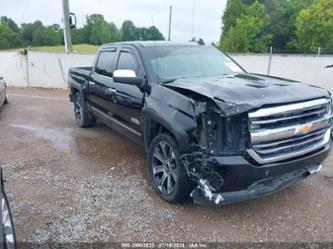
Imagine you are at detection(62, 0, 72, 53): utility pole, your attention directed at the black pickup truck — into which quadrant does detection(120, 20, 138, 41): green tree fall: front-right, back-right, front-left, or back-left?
back-left

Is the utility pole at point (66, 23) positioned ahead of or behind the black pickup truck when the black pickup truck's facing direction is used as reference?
behind

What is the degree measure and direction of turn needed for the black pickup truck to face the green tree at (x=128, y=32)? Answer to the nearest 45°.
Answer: approximately 135° to its left

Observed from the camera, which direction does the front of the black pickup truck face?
facing the viewer and to the right of the viewer

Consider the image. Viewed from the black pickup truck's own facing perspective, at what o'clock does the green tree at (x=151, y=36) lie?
The green tree is roughly at 7 o'clock from the black pickup truck.

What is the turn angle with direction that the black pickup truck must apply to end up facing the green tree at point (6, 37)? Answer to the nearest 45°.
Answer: approximately 180°
